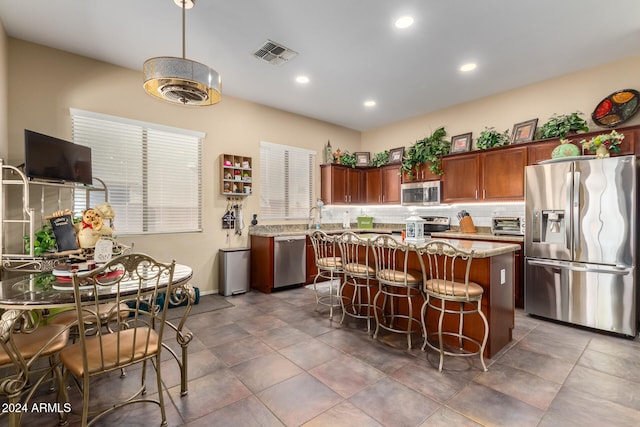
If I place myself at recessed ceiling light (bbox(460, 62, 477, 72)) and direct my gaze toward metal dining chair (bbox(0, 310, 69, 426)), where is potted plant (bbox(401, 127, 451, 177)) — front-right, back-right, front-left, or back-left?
back-right

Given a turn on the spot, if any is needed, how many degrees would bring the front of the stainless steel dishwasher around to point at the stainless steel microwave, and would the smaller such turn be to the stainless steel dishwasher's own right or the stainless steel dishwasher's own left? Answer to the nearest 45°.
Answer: approximately 45° to the stainless steel dishwasher's own left

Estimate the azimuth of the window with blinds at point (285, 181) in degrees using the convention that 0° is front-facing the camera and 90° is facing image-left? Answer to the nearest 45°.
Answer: approximately 315°

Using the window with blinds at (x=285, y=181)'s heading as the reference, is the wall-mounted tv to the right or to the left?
on its right

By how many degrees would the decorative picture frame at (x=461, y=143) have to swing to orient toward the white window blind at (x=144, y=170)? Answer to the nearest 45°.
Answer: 0° — it already faces it

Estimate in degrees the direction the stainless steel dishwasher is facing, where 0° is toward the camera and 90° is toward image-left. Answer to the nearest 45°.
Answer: approximately 315°

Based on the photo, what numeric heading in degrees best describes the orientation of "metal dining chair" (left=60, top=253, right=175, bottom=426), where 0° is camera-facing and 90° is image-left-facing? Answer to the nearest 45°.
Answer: approximately 135°
